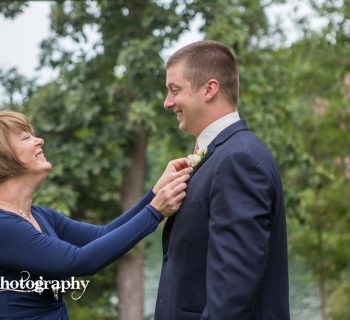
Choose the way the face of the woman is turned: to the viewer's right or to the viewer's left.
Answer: to the viewer's right

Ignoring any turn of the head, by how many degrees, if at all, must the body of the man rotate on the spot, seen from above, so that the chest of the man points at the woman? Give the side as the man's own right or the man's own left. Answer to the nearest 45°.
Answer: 0° — they already face them

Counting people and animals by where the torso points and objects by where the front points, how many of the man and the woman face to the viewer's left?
1

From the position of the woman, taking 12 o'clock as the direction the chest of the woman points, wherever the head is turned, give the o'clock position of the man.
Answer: The man is roughly at 1 o'clock from the woman.

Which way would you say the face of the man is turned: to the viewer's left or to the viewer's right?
to the viewer's left

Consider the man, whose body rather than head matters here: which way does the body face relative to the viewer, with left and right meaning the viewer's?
facing to the left of the viewer

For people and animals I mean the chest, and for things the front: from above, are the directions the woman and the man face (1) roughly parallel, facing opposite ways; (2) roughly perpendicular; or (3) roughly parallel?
roughly parallel, facing opposite ways

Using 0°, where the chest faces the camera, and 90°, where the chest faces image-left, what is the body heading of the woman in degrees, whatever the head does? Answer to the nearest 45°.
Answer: approximately 270°
